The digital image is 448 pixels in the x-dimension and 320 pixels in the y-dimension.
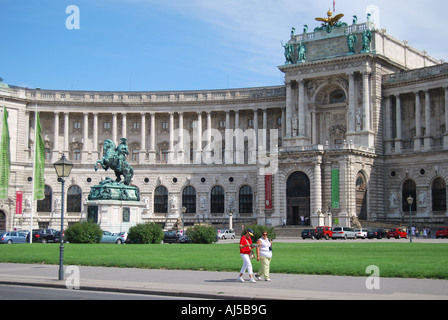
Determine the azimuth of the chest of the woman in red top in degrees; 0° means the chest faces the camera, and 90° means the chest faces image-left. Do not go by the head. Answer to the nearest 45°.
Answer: approximately 315°
